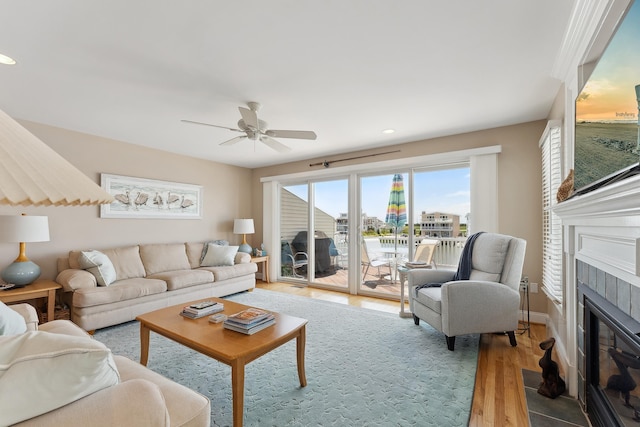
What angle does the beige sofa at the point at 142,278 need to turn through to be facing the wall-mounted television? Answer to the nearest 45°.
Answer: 0° — it already faces it

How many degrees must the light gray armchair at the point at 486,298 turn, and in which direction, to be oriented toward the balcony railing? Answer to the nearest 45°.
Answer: approximately 135° to its right

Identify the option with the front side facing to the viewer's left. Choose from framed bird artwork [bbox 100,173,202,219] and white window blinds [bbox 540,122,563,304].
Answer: the white window blinds

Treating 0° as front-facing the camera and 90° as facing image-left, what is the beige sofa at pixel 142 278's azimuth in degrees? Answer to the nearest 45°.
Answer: approximately 315°

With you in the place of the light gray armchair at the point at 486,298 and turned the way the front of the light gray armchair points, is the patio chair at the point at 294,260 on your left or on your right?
on your right

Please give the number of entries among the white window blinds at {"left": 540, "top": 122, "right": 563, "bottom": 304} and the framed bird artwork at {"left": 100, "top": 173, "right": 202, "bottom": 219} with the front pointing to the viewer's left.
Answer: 1

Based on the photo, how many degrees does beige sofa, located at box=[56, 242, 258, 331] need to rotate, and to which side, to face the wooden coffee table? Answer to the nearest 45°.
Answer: approximately 45° to its right

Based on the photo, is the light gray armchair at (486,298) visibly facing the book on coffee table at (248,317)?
yes

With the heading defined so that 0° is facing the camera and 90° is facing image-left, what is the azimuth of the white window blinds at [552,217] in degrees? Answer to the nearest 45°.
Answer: approximately 90°
